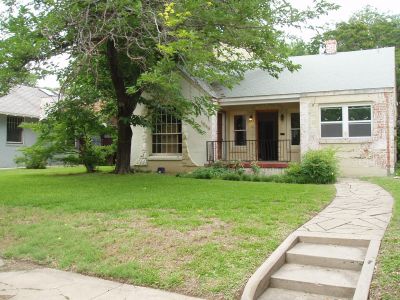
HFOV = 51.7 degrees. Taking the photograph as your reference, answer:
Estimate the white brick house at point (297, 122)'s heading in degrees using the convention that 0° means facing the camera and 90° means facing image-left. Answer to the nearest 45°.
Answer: approximately 0°

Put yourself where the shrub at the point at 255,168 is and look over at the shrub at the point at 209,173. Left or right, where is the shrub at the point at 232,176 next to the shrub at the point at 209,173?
left

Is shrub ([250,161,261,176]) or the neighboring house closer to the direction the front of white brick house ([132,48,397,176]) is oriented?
the shrub

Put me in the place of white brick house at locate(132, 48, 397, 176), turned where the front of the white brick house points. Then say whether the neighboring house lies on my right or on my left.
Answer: on my right

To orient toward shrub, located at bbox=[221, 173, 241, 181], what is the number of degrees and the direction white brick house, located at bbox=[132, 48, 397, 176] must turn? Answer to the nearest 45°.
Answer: approximately 45° to its right

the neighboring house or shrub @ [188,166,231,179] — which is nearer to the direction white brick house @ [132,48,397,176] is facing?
the shrub

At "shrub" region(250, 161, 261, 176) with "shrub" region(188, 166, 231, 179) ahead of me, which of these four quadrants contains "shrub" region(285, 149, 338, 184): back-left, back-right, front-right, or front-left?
back-left

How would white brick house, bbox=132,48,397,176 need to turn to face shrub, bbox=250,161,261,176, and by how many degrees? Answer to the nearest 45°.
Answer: approximately 45° to its right
